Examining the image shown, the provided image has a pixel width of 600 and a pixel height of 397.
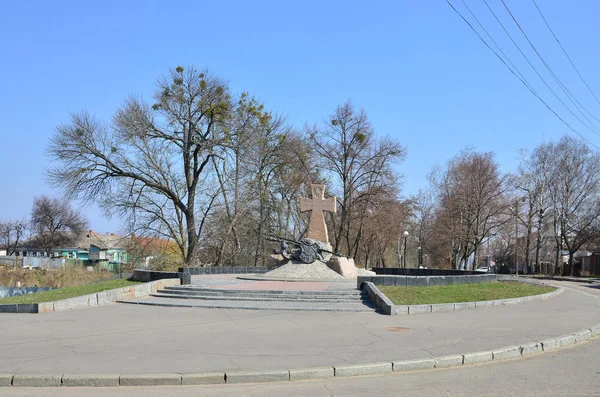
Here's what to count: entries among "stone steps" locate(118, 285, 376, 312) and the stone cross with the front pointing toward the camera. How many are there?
2

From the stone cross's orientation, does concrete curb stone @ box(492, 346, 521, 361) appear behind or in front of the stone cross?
in front

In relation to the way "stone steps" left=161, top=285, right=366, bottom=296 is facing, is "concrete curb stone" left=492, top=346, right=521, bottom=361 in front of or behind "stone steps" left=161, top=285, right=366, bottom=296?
in front

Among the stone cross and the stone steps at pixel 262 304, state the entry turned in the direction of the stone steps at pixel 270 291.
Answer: the stone cross

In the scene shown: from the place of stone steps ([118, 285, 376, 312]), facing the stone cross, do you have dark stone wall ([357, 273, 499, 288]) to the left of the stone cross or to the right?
right

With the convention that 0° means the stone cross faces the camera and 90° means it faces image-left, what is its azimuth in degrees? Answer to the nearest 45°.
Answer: approximately 0°

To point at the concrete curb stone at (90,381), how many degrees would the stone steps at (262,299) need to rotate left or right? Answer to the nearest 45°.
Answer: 0° — it already faces it

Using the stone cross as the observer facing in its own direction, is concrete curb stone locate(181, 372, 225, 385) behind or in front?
in front

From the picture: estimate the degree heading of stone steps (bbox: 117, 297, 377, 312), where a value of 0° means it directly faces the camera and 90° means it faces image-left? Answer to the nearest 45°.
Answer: approximately 0°
